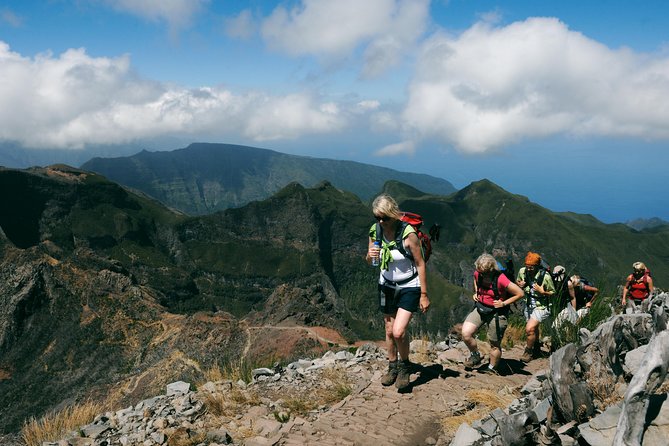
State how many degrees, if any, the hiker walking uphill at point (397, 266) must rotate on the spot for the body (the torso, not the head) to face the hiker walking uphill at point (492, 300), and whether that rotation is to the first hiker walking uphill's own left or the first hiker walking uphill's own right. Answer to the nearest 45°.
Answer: approximately 180°

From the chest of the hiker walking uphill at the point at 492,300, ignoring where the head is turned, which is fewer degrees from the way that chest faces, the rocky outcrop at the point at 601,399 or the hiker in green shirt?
the rocky outcrop

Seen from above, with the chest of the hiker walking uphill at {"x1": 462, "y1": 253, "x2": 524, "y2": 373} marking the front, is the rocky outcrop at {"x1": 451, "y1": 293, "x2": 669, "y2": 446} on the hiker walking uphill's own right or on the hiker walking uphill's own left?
on the hiker walking uphill's own left

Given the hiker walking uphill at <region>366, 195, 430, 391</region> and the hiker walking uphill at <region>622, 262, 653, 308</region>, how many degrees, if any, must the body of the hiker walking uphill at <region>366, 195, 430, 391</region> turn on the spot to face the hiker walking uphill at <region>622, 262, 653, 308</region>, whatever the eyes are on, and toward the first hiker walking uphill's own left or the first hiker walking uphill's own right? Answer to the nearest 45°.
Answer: approximately 180°

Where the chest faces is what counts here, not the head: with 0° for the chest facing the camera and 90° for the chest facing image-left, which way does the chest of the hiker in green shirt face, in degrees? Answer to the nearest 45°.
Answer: approximately 45°

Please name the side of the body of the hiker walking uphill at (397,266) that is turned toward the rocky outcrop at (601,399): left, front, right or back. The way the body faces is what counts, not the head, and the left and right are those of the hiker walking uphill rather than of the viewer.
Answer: left

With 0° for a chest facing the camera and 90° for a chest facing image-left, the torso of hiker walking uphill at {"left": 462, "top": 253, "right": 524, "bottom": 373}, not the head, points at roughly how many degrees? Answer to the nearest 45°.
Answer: approximately 45°
